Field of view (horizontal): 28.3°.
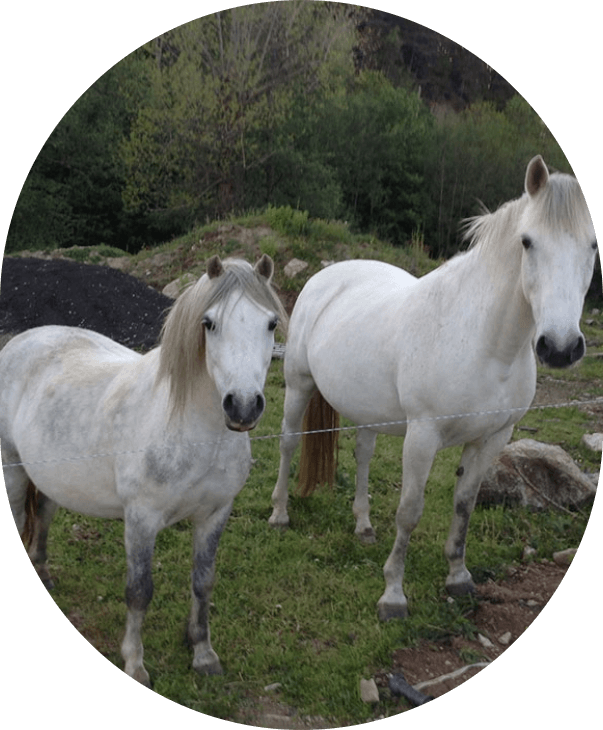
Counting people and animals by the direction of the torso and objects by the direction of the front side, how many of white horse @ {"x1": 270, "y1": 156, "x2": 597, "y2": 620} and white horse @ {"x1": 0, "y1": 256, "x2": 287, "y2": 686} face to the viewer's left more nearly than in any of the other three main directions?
0

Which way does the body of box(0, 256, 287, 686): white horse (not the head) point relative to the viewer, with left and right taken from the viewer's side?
facing the viewer and to the right of the viewer

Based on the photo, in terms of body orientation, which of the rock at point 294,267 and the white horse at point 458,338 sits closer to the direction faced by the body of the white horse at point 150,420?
the white horse

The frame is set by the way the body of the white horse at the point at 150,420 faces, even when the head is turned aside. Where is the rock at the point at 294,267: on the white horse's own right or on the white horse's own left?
on the white horse's own left

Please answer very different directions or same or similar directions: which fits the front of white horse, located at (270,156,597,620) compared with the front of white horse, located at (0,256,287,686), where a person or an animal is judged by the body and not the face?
same or similar directions

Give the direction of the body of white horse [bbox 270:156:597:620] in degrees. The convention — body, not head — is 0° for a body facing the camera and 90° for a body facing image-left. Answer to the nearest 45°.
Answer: approximately 315°
